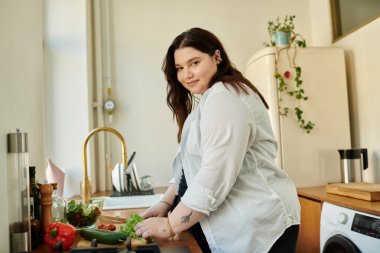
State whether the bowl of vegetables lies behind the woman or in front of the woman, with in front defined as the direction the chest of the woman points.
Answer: in front

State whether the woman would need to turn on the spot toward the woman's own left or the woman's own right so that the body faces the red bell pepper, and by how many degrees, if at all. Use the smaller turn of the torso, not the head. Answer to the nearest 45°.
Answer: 0° — they already face it

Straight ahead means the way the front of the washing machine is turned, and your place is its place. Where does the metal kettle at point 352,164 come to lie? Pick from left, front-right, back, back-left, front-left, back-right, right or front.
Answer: back-right

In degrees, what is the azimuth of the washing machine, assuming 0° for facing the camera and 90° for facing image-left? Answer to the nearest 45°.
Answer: approximately 45°

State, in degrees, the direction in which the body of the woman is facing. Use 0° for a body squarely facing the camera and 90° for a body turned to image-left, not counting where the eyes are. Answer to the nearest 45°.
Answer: approximately 90°

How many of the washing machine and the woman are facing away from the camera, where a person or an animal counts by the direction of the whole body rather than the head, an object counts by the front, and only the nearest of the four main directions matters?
0
